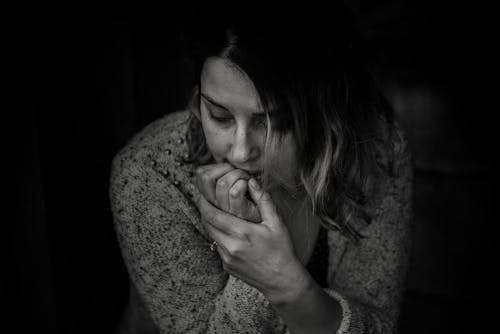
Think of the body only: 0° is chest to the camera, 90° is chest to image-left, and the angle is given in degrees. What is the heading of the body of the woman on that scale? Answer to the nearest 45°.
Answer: approximately 0°

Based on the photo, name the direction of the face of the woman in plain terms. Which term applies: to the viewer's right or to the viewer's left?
to the viewer's left
